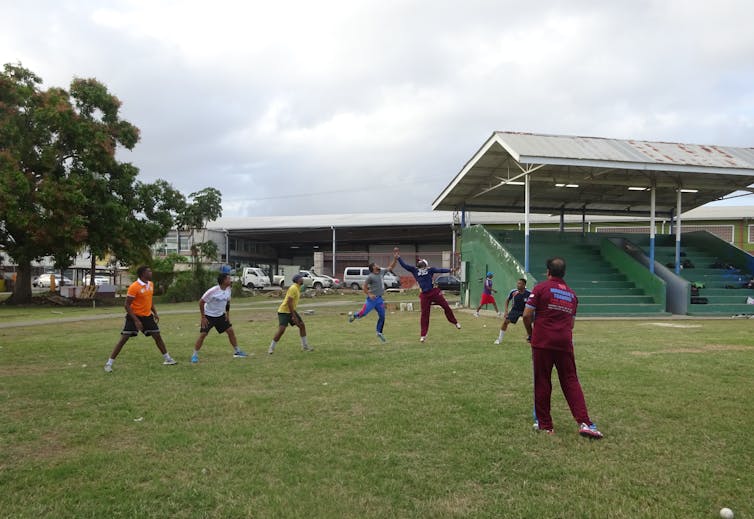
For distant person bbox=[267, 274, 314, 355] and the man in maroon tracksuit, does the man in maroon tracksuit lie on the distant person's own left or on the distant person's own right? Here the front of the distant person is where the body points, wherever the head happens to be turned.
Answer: on the distant person's own right

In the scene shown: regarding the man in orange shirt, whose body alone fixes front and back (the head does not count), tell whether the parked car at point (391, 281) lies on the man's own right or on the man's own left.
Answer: on the man's own left

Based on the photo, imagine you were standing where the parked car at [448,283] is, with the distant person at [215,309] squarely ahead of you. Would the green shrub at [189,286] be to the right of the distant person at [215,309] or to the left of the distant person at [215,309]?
right

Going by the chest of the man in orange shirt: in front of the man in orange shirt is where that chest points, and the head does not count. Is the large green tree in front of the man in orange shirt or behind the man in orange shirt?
behind

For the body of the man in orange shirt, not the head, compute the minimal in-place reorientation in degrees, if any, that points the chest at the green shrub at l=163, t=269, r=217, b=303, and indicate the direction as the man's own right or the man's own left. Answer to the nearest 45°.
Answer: approximately 135° to the man's own left

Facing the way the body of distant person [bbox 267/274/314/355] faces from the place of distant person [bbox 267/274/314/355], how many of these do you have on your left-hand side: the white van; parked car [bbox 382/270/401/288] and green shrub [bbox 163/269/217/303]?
3

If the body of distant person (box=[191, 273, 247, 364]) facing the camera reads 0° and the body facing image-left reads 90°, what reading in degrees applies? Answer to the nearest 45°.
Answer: approximately 315°

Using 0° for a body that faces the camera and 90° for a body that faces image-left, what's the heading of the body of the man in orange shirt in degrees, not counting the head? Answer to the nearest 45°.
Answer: approximately 315°

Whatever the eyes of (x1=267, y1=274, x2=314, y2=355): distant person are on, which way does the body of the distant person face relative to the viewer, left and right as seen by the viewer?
facing to the right of the viewer

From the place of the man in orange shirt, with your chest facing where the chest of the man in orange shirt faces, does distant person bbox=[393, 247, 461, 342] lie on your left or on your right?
on your left
